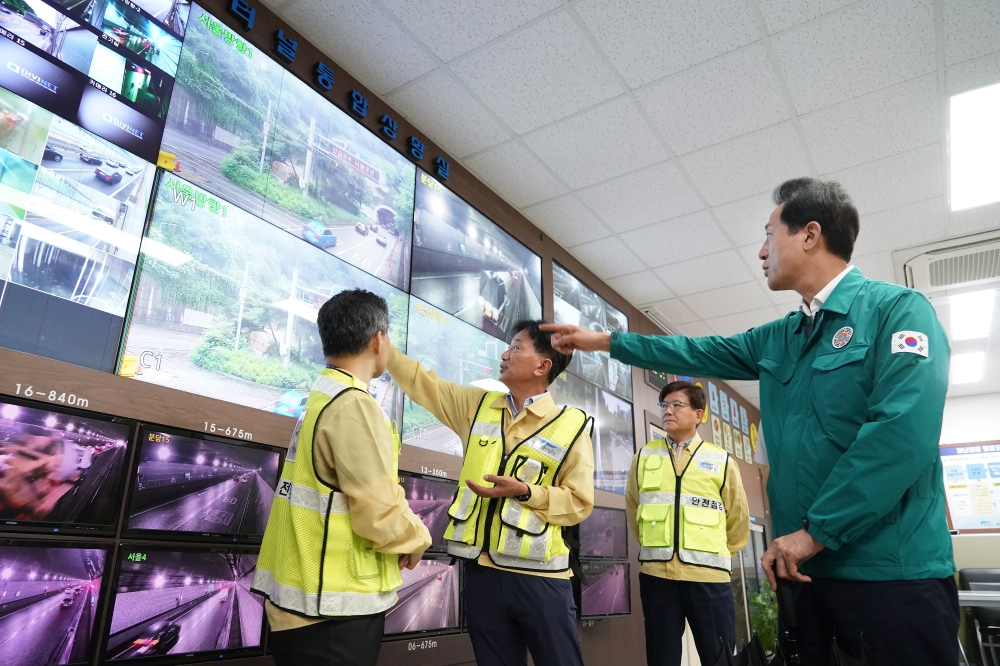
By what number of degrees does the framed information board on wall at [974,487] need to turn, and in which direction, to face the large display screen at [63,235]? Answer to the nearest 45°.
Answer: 0° — it already faces it

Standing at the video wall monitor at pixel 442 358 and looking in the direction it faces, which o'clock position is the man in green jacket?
The man in green jacket is roughly at 1 o'clock from the video wall monitor.

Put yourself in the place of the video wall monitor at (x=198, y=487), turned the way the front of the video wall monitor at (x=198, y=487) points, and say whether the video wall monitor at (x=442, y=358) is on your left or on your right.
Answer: on your left

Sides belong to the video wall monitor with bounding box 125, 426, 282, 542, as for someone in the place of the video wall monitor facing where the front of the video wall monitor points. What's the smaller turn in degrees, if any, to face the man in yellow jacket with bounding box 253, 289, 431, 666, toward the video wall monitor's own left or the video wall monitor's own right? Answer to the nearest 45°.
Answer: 0° — it already faces them

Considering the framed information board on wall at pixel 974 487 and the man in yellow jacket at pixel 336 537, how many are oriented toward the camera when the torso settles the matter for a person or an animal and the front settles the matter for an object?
1

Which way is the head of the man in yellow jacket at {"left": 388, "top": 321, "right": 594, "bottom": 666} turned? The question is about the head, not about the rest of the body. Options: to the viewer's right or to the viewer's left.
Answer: to the viewer's left

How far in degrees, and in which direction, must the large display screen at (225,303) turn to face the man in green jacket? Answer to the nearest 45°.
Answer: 0° — it already faces them
